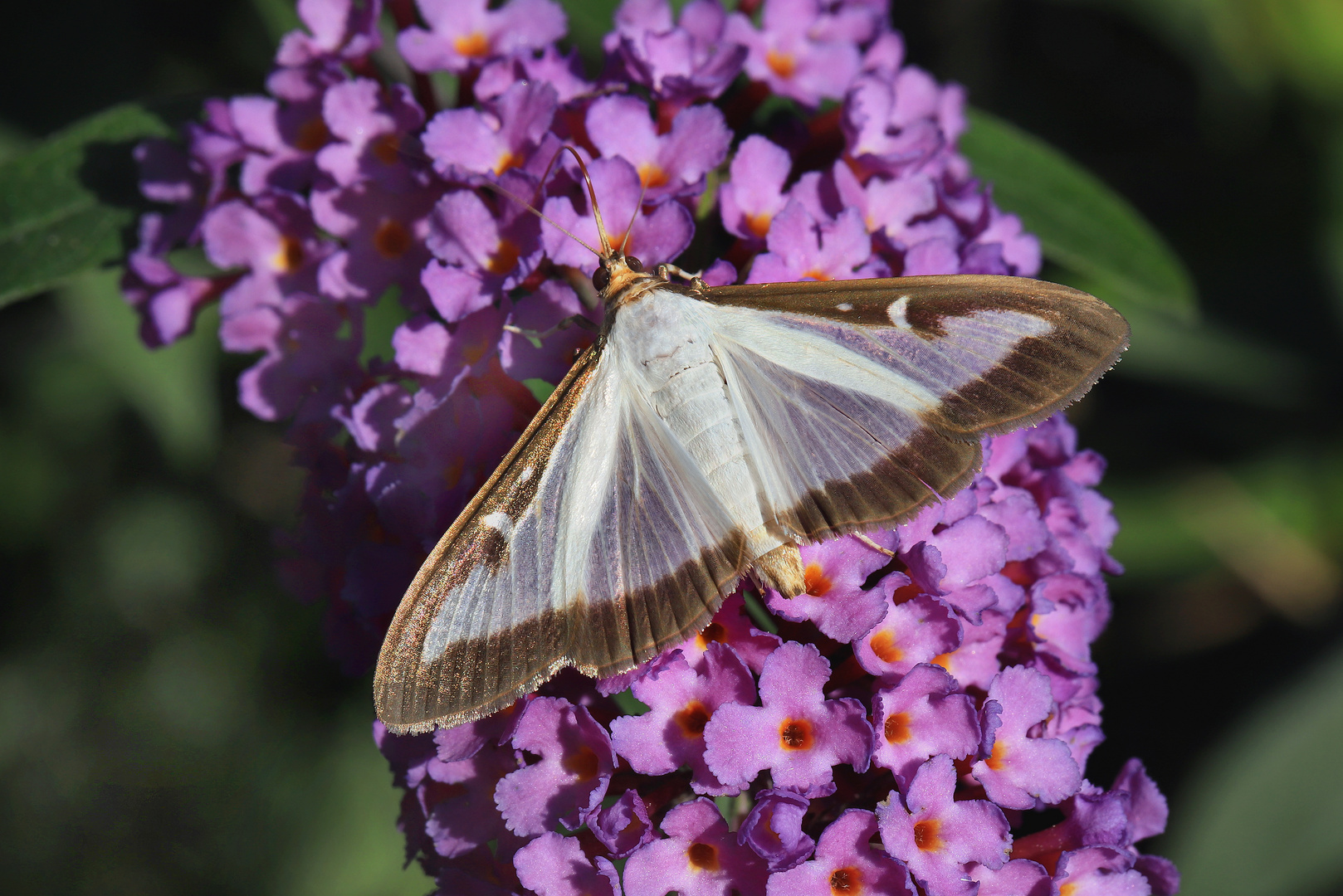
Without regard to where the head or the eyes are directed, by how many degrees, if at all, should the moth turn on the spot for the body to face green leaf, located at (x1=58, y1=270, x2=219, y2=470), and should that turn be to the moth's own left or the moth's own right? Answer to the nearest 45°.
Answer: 0° — it already faces it

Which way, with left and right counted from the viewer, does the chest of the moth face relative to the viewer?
facing away from the viewer and to the left of the viewer

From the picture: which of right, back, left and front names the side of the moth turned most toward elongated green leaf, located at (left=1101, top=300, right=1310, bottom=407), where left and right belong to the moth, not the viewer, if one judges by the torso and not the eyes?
right

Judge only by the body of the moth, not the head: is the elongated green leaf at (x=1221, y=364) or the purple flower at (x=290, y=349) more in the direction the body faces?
the purple flower

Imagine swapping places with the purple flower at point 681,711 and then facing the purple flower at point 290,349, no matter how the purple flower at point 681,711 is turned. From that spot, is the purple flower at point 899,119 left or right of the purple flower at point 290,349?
right

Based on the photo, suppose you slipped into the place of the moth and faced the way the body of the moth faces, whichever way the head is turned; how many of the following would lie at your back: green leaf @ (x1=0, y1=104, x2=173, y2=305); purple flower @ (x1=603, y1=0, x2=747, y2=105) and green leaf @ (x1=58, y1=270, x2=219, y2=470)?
0

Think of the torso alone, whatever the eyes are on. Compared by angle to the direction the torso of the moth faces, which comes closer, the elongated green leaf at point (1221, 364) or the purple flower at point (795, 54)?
the purple flower

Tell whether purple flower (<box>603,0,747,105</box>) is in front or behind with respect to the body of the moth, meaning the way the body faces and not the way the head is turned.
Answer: in front

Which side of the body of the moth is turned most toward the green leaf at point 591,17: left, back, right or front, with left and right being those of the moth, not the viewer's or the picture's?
front

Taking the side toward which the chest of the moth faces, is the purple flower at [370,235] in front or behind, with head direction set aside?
in front

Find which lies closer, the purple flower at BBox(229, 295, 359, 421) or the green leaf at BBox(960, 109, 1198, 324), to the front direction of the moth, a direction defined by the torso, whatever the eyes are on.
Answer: the purple flower
